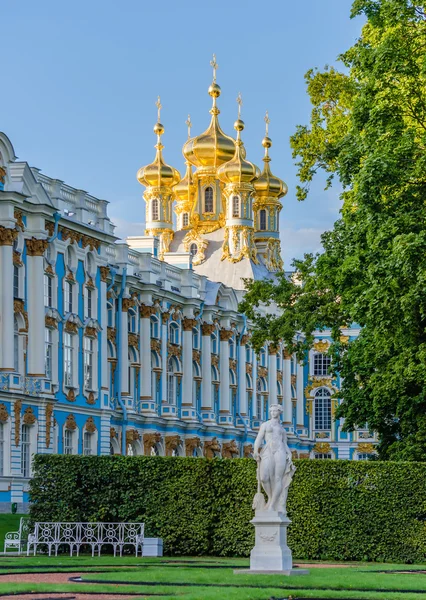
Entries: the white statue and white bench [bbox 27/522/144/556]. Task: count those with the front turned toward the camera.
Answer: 2

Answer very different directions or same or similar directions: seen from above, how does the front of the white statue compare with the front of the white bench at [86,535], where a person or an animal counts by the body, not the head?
same or similar directions

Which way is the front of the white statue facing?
toward the camera

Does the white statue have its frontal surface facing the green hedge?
no

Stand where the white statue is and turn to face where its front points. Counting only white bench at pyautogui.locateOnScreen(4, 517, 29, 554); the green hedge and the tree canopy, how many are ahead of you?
0

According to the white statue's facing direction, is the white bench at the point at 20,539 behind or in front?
behind

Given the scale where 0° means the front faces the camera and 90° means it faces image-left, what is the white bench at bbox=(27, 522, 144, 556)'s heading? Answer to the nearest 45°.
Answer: approximately 0°

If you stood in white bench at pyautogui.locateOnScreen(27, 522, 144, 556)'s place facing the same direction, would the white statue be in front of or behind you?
in front
